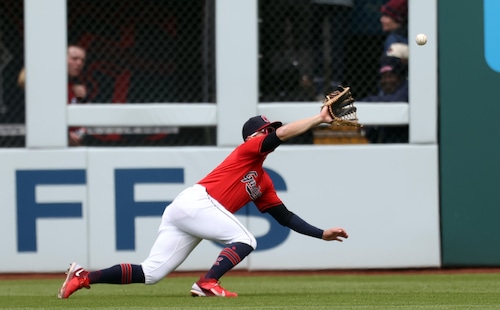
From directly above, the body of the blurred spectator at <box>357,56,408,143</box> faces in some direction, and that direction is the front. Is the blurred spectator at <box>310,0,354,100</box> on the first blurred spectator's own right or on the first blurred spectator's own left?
on the first blurred spectator's own right
